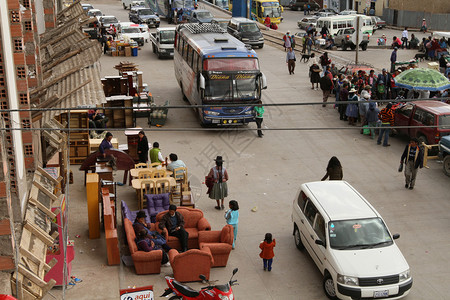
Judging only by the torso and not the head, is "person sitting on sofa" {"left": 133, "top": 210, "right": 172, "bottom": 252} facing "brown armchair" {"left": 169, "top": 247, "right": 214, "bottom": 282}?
yes

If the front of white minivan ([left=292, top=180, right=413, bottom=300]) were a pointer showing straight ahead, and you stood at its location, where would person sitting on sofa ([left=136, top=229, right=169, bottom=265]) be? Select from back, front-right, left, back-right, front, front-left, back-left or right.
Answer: back-right

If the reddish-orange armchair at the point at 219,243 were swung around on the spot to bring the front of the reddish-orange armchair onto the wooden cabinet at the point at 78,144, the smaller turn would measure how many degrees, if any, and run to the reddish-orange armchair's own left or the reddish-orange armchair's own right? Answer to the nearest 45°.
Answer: approximately 45° to the reddish-orange armchair's own right

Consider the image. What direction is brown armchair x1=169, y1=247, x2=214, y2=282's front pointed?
away from the camera

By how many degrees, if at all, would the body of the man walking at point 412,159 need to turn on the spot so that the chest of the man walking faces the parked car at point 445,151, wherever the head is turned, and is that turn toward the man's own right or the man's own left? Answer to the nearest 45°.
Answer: approximately 135° to the man's own left

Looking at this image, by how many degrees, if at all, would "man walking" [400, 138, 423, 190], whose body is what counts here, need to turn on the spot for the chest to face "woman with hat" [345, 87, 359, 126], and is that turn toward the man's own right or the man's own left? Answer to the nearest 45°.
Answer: approximately 180°

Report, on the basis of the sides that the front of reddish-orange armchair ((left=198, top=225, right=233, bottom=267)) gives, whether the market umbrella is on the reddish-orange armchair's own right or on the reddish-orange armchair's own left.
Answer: on the reddish-orange armchair's own right

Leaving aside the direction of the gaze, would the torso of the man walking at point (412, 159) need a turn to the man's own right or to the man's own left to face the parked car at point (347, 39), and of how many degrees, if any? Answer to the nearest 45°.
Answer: approximately 180°

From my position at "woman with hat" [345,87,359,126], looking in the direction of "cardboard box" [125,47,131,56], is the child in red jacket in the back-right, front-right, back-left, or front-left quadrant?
back-left

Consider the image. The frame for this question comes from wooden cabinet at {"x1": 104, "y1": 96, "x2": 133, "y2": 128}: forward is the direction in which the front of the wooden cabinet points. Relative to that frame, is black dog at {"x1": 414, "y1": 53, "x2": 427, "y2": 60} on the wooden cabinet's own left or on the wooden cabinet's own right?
on the wooden cabinet's own left

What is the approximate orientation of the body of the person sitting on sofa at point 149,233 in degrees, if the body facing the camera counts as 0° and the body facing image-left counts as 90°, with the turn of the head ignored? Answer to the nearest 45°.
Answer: approximately 315°

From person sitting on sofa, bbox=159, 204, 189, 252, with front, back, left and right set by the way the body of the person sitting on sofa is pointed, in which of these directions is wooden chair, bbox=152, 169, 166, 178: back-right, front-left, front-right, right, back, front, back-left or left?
back-left
